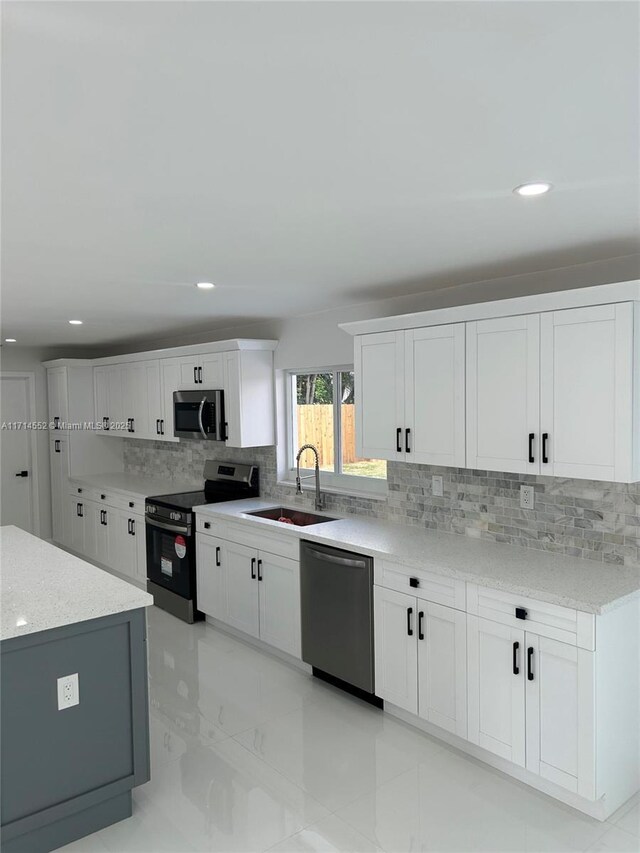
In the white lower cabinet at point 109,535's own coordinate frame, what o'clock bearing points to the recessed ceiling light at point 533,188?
The recessed ceiling light is roughly at 10 o'clock from the white lower cabinet.

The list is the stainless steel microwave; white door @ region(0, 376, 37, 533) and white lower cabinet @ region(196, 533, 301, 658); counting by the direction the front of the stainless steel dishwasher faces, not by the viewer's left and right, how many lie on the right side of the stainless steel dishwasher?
3

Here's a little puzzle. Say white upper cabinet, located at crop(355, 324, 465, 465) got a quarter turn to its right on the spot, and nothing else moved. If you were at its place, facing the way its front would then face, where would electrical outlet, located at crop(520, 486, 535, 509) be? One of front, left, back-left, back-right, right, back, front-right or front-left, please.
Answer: back-right

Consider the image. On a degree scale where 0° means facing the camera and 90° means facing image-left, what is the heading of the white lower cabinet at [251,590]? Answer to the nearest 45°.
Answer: approximately 45°

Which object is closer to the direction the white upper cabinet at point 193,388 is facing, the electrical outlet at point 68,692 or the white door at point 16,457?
the electrical outlet

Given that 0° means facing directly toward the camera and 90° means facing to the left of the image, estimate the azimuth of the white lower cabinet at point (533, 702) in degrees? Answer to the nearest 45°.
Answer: approximately 45°

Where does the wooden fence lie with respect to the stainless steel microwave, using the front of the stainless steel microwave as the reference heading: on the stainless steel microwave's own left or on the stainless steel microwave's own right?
on the stainless steel microwave's own left

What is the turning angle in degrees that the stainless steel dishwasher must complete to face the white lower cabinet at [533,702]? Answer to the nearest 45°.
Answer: approximately 90° to its left

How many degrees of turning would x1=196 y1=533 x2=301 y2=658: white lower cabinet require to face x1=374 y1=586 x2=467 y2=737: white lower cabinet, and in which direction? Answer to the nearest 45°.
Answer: approximately 90° to its left

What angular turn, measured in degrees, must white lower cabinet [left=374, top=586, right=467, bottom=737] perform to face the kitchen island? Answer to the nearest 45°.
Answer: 0° — it already faces it

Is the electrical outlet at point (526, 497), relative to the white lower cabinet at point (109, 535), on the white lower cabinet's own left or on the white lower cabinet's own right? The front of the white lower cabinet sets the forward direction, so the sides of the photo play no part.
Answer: on the white lower cabinet's own left
